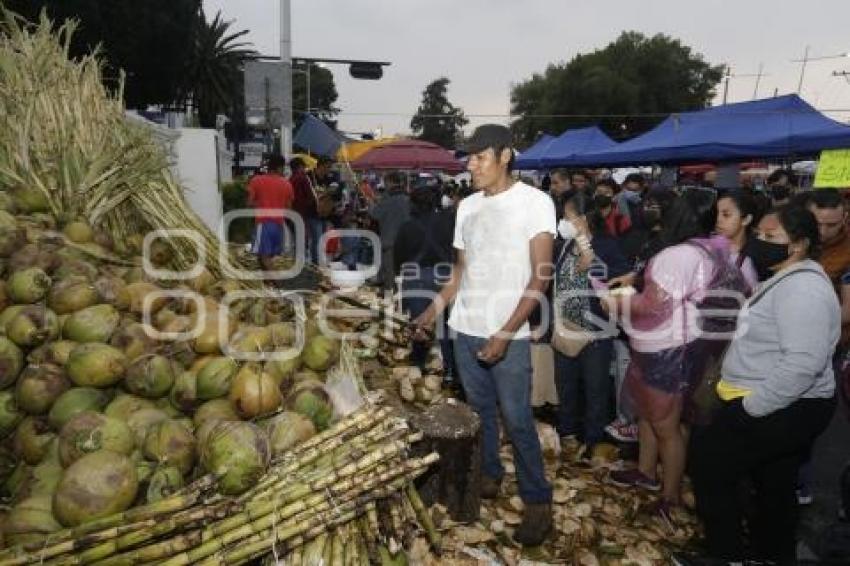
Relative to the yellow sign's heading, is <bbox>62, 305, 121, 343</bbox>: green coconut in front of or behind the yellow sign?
in front

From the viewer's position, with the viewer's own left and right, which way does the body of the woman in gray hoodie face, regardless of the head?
facing to the left of the viewer

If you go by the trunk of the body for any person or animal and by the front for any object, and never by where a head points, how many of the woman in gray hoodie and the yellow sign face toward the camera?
1

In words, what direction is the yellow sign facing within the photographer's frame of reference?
facing the viewer

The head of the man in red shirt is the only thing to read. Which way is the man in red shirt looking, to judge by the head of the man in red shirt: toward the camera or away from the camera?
away from the camera

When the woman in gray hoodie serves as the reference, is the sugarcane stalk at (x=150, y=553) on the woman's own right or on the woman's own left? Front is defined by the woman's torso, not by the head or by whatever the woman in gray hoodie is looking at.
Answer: on the woman's own left

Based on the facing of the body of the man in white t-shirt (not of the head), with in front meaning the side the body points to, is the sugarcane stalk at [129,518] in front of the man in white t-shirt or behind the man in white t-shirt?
in front

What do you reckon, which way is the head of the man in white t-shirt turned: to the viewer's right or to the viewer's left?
to the viewer's left

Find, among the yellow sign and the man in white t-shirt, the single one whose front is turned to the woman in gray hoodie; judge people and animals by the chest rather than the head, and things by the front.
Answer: the yellow sign

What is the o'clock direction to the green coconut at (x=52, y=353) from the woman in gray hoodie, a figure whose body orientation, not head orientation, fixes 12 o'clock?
The green coconut is roughly at 11 o'clock from the woman in gray hoodie.

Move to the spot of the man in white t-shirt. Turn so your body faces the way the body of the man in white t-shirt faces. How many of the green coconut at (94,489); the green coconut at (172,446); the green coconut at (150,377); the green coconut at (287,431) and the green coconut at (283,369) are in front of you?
5

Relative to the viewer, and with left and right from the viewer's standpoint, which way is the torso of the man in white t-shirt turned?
facing the viewer and to the left of the viewer

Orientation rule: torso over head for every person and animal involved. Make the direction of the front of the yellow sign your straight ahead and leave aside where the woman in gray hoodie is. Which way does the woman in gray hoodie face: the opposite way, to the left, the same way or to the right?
to the right

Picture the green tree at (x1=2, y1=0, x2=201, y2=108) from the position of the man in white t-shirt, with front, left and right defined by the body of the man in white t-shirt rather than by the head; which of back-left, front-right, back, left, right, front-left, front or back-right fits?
right

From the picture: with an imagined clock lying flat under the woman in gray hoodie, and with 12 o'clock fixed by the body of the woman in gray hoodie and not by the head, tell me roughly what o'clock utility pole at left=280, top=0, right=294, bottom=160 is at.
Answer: The utility pole is roughly at 1 o'clock from the woman in gray hoodie.
